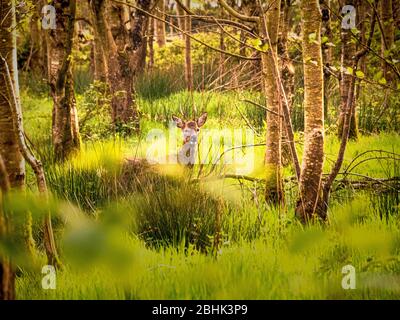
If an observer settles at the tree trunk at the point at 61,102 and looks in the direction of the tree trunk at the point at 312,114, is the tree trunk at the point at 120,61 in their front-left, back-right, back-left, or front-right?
back-left

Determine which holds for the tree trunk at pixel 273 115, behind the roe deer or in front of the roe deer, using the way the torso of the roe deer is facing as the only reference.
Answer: in front

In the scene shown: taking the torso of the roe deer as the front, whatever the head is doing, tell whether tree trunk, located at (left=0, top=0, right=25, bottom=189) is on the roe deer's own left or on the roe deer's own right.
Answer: on the roe deer's own right

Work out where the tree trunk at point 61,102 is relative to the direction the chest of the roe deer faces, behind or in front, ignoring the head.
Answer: behind

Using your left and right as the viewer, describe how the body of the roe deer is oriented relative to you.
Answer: facing the viewer and to the right of the viewer

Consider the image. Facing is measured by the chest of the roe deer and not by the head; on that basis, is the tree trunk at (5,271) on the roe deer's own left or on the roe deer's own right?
on the roe deer's own right

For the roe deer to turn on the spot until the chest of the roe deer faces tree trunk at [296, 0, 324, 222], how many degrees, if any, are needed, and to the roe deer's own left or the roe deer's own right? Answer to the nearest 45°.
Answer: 0° — it already faces it
